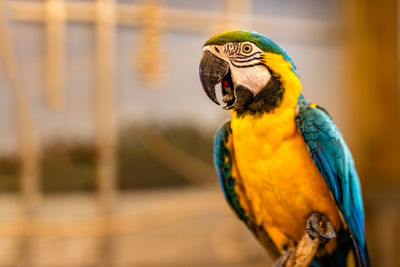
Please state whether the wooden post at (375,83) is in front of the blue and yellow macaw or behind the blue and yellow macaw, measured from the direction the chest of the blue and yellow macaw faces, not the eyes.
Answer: behind

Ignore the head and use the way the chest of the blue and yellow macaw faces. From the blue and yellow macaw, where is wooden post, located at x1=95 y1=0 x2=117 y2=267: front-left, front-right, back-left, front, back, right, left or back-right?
right

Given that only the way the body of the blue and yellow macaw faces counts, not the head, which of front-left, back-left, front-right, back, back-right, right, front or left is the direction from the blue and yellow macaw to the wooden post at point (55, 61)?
right

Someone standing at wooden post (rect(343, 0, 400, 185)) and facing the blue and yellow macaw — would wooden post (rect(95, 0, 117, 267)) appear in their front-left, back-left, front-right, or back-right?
front-right

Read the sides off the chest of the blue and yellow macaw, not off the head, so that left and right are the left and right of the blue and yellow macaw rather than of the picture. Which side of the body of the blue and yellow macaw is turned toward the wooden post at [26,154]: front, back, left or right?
right

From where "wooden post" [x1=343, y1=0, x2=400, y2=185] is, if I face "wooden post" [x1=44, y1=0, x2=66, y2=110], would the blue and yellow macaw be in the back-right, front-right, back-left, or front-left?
front-left

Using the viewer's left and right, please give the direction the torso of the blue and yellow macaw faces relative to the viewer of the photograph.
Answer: facing the viewer and to the left of the viewer
